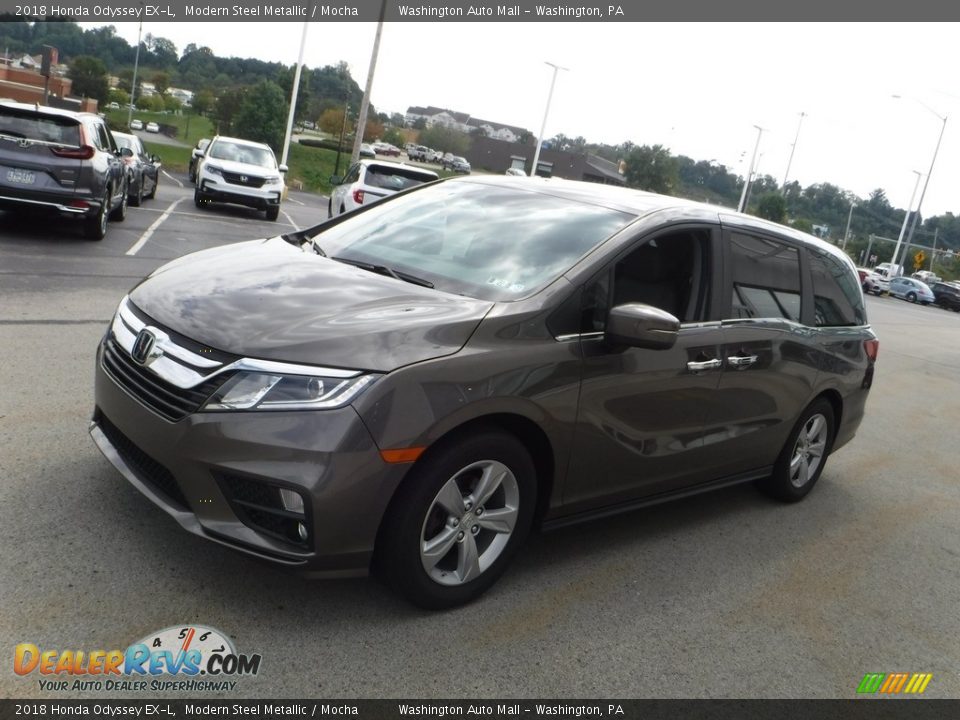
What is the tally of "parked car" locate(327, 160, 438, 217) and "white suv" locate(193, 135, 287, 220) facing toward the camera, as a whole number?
1

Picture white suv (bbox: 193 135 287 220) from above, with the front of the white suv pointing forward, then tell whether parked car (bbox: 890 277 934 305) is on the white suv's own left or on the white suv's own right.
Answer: on the white suv's own left

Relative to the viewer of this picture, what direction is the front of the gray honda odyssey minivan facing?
facing the viewer and to the left of the viewer

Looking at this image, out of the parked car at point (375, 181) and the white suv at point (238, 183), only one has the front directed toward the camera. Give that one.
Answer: the white suv

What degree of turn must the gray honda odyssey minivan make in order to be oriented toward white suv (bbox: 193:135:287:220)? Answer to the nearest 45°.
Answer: approximately 135° to its right

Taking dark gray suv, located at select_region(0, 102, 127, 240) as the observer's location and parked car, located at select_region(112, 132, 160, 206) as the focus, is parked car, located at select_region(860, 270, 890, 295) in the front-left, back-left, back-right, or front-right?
front-right

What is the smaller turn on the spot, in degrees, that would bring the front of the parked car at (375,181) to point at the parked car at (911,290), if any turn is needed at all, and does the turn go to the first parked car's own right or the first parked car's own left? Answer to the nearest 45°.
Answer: approximately 90° to the first parked car's own right

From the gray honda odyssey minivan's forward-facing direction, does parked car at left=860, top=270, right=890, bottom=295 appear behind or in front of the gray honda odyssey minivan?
behind

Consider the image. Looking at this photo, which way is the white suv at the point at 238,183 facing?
toward the camera

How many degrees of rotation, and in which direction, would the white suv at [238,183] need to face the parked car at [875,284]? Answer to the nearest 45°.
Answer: approximately 135° to its left

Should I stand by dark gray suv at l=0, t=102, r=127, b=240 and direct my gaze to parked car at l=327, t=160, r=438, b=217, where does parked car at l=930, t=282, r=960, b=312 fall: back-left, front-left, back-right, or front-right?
front-right

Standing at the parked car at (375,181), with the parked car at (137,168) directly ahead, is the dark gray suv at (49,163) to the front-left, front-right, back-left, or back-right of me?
front-left

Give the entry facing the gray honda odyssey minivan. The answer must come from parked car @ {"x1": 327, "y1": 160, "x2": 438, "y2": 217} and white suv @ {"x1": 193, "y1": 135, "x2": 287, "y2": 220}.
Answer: the white suv

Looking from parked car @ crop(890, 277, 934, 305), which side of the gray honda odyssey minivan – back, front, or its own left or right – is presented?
back

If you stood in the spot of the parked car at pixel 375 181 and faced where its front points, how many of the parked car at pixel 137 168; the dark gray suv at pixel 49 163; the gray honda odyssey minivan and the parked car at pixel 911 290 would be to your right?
1

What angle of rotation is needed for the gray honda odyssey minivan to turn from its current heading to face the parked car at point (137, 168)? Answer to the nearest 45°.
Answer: approximately 90° to its right

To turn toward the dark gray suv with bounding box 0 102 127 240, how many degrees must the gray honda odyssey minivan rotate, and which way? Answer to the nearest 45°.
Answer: approximately 90° to its right

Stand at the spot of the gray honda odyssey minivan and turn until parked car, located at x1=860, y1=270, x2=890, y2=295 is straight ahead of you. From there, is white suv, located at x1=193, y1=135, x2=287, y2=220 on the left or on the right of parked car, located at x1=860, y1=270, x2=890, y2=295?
left

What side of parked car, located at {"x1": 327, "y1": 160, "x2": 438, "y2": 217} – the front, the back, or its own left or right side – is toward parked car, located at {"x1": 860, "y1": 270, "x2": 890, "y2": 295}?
right
